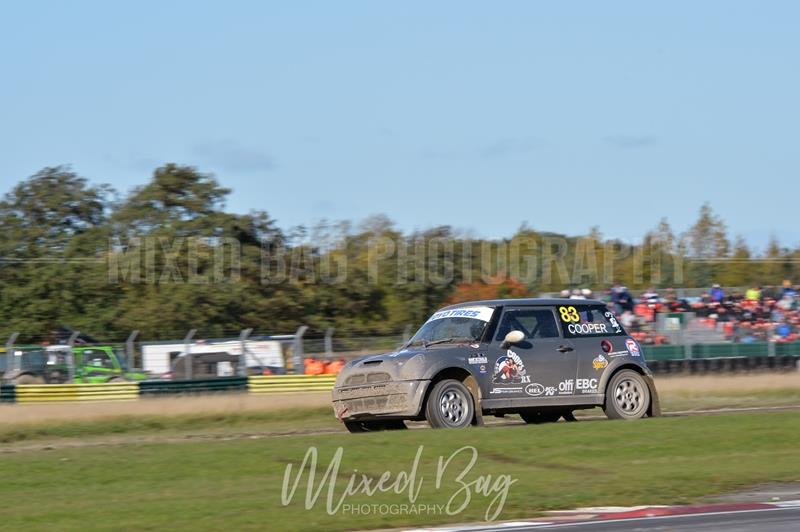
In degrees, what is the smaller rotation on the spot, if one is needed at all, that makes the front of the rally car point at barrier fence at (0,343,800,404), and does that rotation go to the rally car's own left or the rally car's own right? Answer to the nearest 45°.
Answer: approximately 135° to the rally car's own right

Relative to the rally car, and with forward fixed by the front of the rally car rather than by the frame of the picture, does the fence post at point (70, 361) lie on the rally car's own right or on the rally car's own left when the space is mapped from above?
on the rally car's own right

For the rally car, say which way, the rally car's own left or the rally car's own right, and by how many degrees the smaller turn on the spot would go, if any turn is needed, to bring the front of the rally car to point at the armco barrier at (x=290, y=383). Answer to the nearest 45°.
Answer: approximately 135° to the rally car's own right

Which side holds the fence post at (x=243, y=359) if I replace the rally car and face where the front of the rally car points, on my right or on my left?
on my right

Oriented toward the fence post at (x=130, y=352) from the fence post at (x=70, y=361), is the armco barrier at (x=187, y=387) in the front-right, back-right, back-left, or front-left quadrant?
front-right

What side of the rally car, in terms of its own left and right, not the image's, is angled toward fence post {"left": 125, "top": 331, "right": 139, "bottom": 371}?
right

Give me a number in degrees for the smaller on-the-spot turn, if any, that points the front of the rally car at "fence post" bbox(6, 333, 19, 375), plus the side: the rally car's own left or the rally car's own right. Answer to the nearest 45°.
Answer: approximately 90° to the rally car's own right

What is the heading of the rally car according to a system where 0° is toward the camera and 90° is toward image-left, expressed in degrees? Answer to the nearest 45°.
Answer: approximately 45°

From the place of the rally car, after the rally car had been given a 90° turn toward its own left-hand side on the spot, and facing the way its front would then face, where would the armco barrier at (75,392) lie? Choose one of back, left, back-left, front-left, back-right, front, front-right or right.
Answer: back
